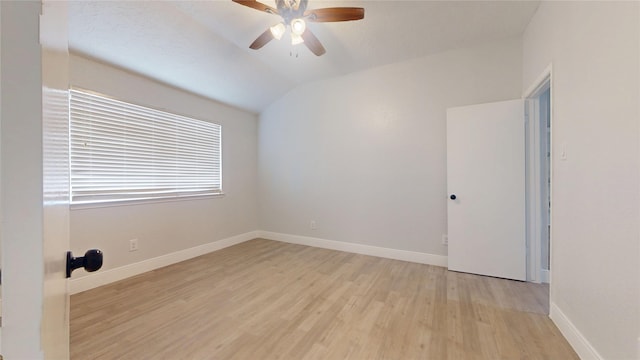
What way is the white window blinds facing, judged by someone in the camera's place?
facing the viewer and to the right of the viewer

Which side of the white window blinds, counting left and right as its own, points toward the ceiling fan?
front
